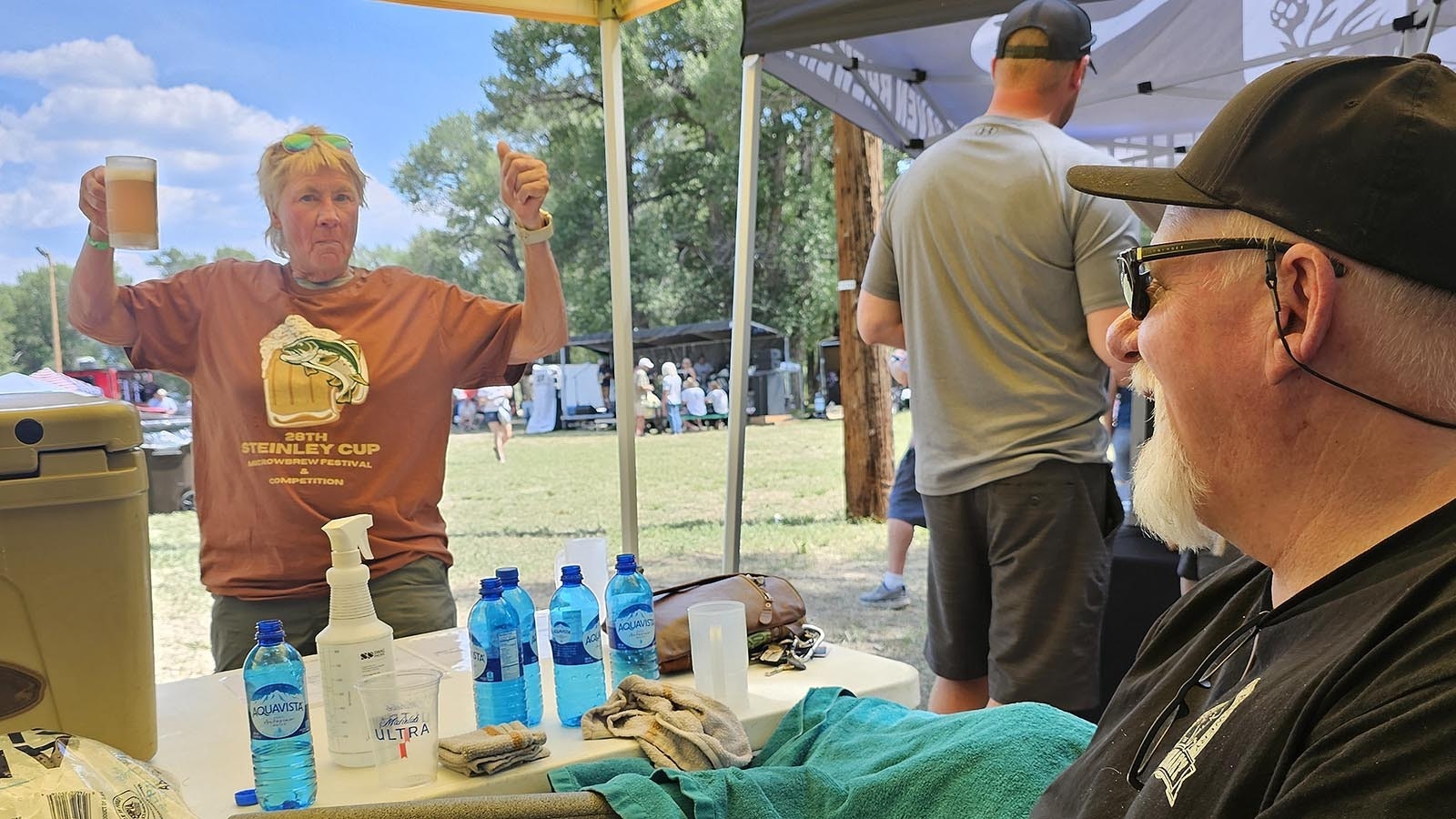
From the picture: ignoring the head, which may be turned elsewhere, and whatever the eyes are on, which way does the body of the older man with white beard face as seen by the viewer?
to the viewer's left

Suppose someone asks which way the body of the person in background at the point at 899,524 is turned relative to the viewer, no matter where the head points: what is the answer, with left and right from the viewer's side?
facing to the left of the viewer

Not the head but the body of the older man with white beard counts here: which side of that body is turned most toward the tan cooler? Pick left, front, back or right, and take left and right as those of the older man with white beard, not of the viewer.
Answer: front

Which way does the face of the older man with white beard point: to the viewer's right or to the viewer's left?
to the viewer's left

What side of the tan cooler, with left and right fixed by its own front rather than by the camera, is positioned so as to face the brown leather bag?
left
